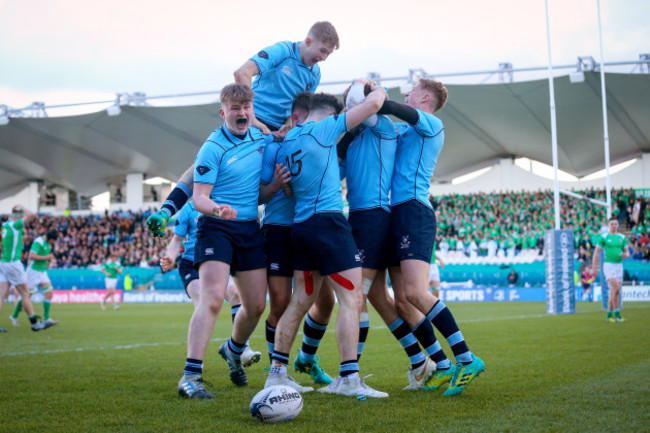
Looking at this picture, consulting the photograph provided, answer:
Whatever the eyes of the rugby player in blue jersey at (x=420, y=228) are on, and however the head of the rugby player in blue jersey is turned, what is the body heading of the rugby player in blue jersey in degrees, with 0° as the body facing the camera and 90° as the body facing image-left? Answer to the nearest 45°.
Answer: approximately 90°

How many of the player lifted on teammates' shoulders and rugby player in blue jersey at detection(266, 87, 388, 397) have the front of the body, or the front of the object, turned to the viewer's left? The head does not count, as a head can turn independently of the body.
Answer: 0

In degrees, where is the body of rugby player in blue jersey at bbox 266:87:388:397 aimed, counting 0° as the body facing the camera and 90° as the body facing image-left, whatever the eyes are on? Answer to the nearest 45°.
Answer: approximately 225°

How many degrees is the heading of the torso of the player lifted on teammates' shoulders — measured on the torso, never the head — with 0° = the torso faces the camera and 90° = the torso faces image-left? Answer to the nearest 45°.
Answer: approximately 315°

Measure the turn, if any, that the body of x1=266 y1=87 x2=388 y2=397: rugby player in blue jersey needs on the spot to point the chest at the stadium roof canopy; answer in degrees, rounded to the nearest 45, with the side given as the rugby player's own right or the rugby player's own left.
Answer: approximately 45° to the rugby player's own left
